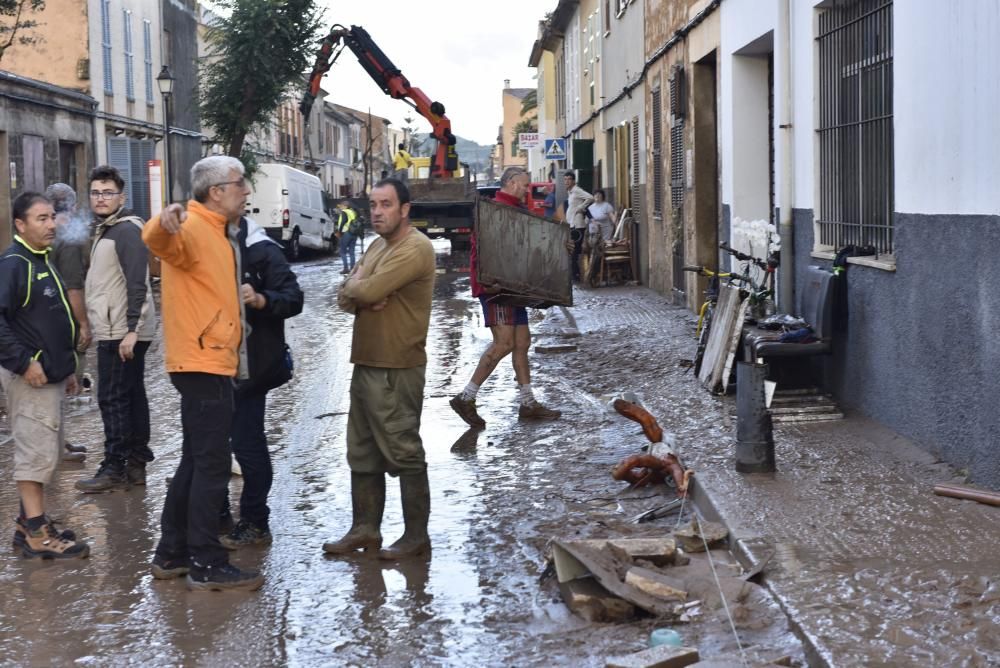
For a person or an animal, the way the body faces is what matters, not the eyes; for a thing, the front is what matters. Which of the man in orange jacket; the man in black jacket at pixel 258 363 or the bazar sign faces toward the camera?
the bazar sign

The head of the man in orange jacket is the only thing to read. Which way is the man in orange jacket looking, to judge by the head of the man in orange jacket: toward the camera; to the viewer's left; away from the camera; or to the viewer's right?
to the viewer's right

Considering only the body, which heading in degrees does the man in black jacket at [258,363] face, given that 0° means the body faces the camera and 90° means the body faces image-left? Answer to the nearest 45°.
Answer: approximately 90°

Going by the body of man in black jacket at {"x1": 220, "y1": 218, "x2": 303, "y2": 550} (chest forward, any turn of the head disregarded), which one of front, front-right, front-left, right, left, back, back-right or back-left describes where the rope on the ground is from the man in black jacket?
back-left

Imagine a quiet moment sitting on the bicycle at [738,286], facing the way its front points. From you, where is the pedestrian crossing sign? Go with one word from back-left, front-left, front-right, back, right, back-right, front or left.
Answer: back-right

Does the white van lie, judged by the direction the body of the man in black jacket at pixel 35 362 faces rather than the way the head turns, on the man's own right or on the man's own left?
on the man's own left

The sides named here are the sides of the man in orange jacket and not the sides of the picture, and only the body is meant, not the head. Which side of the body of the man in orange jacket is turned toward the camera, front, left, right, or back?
right
